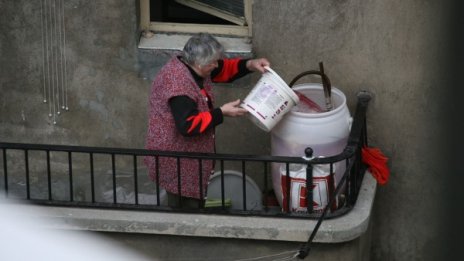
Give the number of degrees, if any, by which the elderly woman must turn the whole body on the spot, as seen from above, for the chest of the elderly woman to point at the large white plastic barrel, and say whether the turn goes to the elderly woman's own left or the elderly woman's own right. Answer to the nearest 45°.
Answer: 0° — they already face it

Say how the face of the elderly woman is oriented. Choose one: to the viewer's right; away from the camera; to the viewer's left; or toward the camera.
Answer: to the viewer's right

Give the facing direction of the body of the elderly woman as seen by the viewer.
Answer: to the viewer's right
